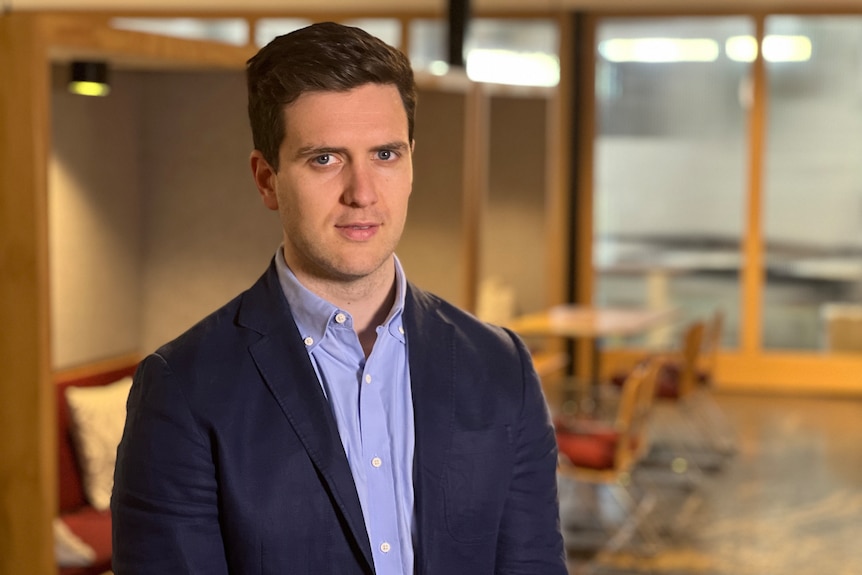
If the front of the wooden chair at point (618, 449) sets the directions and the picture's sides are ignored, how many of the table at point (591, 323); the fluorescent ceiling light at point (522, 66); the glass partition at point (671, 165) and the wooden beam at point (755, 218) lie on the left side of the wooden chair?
0

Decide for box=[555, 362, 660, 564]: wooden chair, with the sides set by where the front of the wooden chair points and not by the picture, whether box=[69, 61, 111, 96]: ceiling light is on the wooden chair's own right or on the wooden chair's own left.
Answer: on the wooden chair's own left

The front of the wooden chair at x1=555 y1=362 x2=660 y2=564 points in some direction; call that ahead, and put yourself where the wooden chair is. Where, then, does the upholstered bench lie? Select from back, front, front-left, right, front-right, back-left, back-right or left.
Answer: front-left

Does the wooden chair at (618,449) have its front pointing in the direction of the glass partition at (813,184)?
no

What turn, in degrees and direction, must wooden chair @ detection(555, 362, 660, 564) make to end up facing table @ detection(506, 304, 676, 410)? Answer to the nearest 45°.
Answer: approximately 90° to its right

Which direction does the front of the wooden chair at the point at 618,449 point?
to the viewer's left

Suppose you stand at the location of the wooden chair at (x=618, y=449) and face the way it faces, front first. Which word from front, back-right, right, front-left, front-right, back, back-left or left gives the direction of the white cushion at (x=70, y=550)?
front-left

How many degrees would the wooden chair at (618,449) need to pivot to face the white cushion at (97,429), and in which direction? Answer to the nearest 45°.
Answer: approximately 45° to its left

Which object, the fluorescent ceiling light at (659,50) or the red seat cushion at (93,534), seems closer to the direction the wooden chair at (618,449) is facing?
the red seat cushion

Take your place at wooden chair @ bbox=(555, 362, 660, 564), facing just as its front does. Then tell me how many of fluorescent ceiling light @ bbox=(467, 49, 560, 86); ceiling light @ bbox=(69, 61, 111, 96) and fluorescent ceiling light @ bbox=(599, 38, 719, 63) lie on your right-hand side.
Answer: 2

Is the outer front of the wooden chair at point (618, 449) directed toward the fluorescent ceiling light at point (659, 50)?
no

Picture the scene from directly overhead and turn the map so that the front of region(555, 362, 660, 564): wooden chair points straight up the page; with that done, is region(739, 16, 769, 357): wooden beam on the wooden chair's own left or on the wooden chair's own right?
on the wooden chair's own right

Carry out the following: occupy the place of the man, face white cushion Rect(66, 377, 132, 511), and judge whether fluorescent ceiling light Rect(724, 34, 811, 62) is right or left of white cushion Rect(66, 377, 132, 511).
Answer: right

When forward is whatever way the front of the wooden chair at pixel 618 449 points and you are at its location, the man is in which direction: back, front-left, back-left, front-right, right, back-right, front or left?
left

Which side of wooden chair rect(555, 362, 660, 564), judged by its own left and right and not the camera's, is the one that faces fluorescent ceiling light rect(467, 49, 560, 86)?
right

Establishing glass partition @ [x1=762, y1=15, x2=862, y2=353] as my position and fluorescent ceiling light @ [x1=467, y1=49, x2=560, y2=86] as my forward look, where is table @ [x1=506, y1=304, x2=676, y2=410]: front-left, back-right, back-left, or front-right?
front-left

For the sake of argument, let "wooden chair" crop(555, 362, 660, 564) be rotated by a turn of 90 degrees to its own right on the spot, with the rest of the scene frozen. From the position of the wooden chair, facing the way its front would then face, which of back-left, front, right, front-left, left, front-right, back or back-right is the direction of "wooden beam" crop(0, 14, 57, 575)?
back-left

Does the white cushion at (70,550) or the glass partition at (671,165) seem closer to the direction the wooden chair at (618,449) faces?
the white cushion

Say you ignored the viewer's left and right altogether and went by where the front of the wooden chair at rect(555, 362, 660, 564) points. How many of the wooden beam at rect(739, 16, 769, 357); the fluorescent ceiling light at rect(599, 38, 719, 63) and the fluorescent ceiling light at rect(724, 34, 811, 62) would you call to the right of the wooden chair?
3

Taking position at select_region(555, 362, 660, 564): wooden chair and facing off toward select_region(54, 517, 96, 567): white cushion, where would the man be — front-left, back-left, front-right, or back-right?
front-left

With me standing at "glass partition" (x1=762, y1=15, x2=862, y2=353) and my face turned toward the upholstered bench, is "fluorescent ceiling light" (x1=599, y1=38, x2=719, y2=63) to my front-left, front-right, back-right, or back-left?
front-right
